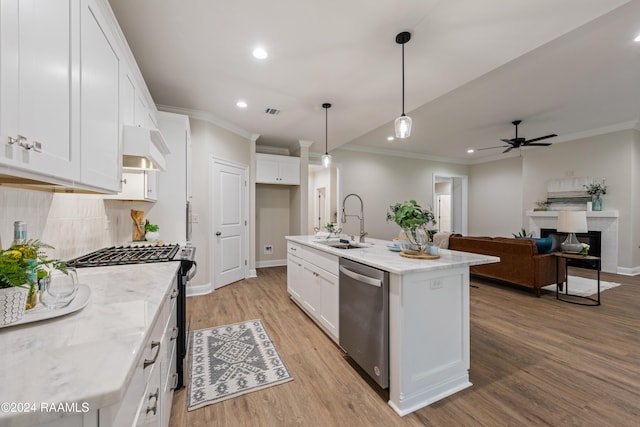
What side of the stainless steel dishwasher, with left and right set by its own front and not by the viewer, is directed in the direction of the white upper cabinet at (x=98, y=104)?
front

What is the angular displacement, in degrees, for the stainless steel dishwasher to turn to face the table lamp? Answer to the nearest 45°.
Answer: approximately 180°

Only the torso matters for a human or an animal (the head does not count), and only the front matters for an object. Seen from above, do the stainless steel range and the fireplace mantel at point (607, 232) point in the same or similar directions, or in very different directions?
very different directions

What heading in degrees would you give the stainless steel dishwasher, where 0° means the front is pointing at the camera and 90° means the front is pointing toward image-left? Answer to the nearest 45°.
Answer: approximately 45°

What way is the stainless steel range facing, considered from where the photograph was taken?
facing to the right of the viewer

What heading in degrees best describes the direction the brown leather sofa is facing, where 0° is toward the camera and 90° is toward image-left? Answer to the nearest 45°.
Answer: approximately 225°

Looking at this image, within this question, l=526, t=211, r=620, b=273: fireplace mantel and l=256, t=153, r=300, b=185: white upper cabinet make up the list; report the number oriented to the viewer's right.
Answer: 0

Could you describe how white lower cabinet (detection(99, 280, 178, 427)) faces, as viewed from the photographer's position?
facing to the right of the viewer

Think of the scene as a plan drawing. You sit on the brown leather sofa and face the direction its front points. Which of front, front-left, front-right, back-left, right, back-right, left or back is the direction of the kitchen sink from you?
back

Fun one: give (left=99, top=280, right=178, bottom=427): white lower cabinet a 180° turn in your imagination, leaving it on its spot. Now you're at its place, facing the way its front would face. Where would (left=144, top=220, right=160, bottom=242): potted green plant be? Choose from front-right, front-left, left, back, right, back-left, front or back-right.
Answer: right

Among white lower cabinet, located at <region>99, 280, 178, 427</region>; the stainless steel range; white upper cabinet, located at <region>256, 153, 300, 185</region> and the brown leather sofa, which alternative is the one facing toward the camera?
the white upper cabinet
